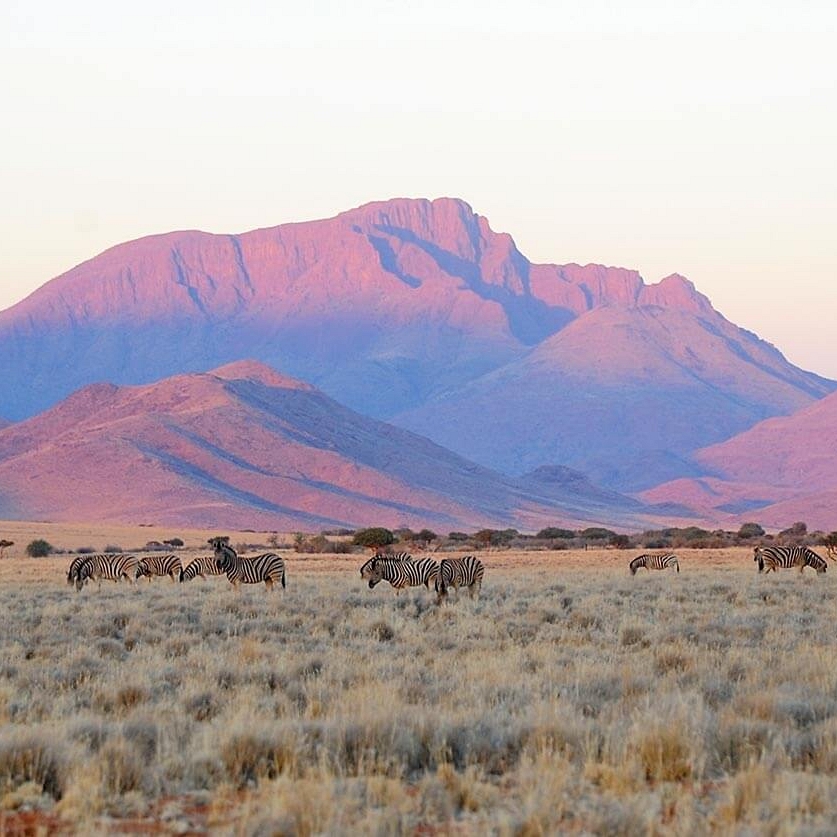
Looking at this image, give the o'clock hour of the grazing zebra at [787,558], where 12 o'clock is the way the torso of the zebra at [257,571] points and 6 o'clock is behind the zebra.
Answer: The grazing zebra is roughly at 5 o'clock from the zebra.

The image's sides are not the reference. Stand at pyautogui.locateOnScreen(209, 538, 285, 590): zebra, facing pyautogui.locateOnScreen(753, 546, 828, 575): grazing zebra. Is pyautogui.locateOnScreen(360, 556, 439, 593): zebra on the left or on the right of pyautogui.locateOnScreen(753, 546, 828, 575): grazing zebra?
right

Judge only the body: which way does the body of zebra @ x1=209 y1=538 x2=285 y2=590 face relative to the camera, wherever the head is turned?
to the viewer's left

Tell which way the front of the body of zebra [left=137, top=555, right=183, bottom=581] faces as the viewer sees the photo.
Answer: to the viewer's left

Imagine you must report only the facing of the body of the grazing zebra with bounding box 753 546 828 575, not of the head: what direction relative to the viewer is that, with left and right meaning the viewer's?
facing to the right of the viewer

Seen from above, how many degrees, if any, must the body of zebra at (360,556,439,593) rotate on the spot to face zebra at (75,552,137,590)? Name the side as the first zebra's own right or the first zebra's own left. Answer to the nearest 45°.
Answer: approximately 45° to the first zebra's own right

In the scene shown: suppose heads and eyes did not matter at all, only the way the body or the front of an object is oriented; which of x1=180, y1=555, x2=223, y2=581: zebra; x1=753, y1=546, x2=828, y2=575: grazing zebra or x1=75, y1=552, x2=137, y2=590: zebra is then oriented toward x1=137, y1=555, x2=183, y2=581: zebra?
x1=180, y1=555, x2=223, y2=581: zebra

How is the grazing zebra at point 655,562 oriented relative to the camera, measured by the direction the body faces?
to the viewer's left

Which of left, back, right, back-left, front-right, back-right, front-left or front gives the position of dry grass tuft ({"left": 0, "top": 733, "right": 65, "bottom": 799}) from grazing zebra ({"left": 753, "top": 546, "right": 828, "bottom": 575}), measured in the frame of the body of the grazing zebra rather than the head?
right

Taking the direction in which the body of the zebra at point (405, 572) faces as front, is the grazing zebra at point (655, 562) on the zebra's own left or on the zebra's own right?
on the zebra's own right

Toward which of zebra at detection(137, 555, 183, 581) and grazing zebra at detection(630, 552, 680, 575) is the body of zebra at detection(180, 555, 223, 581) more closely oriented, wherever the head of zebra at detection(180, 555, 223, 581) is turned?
the zebra

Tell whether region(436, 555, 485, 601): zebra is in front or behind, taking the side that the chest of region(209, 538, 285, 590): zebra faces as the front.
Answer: behind

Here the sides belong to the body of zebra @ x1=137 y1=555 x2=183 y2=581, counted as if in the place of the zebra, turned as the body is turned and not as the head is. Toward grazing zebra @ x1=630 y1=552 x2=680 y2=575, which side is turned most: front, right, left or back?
back

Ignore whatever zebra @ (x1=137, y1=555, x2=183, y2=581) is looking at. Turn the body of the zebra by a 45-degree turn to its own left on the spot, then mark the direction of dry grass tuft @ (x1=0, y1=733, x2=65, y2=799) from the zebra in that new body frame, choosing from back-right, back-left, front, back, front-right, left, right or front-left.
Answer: front-left

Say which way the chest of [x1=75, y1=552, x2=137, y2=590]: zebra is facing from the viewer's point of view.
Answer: to the viewer's left

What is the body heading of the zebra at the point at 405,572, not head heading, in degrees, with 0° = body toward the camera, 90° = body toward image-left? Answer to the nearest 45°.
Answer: approximately 90°

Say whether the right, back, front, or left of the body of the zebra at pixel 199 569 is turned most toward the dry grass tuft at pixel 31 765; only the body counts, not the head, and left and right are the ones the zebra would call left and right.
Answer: left
